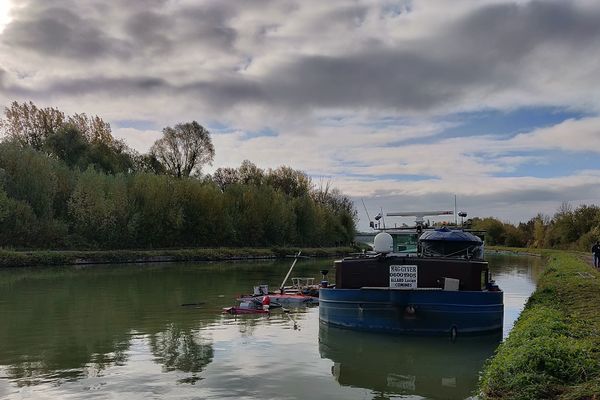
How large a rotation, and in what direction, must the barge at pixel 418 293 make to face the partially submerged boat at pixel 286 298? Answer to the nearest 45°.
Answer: approximately 45° to its left

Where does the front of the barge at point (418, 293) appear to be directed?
away from the camera
